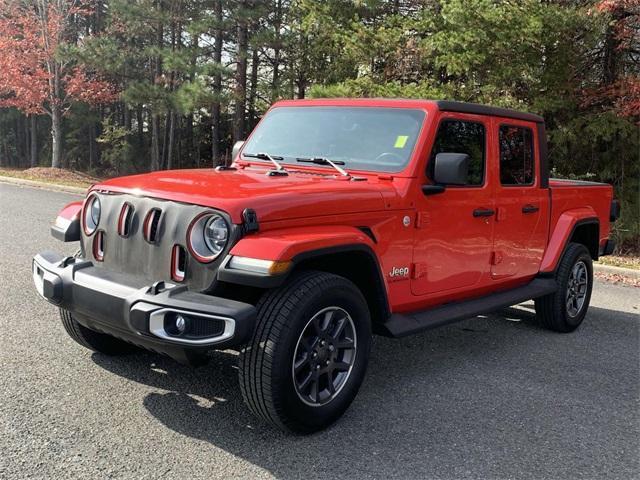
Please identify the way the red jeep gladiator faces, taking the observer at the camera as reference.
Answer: facing the viewer and to the left of the viewer
